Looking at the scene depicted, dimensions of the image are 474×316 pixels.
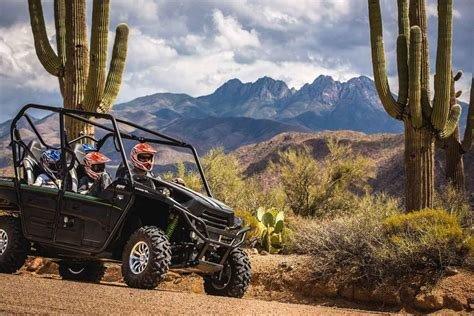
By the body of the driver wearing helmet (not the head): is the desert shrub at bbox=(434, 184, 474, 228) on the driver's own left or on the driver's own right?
on the driver's own left

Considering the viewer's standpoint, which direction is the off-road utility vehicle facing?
facing the viewer and to the right of the viewer

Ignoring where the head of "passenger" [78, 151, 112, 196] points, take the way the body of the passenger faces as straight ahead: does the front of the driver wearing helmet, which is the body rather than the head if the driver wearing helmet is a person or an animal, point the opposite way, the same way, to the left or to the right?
the same way

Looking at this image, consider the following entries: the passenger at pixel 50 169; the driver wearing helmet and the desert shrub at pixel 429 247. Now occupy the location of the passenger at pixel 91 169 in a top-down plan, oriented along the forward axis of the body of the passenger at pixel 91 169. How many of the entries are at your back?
1

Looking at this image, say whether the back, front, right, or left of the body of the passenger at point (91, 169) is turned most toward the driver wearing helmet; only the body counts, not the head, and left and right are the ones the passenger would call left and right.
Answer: front

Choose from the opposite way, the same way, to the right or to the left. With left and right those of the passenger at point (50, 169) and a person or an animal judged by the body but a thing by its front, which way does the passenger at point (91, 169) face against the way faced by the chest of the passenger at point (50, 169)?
the same way

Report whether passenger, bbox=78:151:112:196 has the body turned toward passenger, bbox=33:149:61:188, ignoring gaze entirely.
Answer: no

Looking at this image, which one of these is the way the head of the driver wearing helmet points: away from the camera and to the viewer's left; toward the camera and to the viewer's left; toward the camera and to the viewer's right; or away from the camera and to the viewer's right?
toward the camera and to the viewer's right

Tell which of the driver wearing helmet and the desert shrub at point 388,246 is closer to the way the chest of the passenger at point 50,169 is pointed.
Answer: the driver wearing helmet

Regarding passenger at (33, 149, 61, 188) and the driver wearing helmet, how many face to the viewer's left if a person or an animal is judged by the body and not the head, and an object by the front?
0

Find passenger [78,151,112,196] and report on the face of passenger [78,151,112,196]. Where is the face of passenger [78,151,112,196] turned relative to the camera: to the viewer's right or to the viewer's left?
to the viewer's right

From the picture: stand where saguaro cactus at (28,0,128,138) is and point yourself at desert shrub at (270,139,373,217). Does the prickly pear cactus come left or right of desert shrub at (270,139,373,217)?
right
